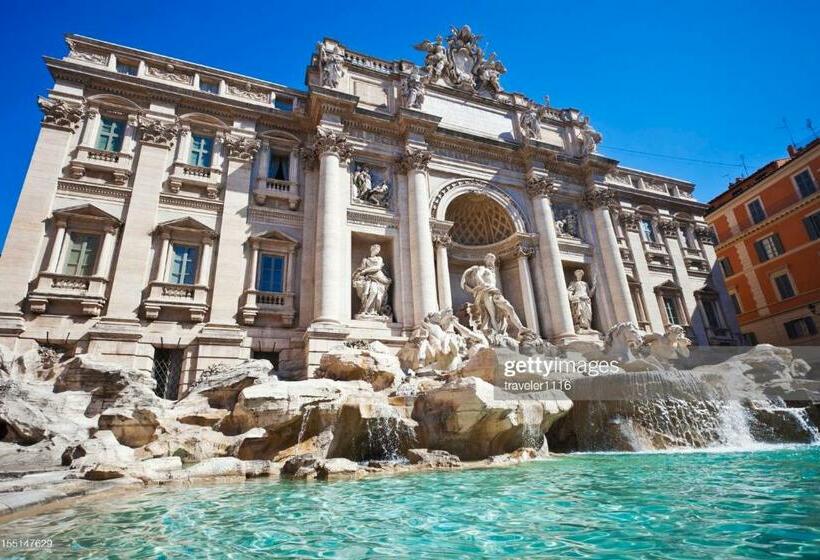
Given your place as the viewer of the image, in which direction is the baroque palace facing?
facing the viewer and to the right of the viewer

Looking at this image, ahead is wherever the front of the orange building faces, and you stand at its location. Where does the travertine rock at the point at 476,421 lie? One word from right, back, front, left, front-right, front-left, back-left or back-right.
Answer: front-left

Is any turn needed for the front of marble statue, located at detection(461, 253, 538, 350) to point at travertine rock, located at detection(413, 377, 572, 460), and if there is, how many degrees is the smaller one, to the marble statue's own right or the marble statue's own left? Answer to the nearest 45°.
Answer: approximately 45° to the marble statue's own right

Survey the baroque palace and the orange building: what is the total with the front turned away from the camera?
0

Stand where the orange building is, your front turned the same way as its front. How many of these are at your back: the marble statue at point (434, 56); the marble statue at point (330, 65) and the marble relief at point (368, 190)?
0

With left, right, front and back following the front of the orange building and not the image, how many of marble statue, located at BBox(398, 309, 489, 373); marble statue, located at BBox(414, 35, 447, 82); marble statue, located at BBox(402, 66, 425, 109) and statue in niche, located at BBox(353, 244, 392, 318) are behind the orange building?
0

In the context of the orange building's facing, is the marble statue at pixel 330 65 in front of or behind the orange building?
in front

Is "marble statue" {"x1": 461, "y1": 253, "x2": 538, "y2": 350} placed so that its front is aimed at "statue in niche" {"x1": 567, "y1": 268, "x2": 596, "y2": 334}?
no

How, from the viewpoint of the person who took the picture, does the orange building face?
facing the viewer and to the left of the viewer

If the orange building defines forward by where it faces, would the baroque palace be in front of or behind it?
in front

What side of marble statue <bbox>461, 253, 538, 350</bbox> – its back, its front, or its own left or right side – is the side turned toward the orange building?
left

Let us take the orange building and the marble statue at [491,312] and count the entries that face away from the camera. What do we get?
0

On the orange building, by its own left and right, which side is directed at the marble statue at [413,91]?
front

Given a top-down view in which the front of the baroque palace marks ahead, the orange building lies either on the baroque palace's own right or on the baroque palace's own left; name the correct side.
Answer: on the baroque palace's own left

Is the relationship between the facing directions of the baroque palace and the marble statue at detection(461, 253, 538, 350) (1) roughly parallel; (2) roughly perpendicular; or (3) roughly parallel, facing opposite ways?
roughly parallel
